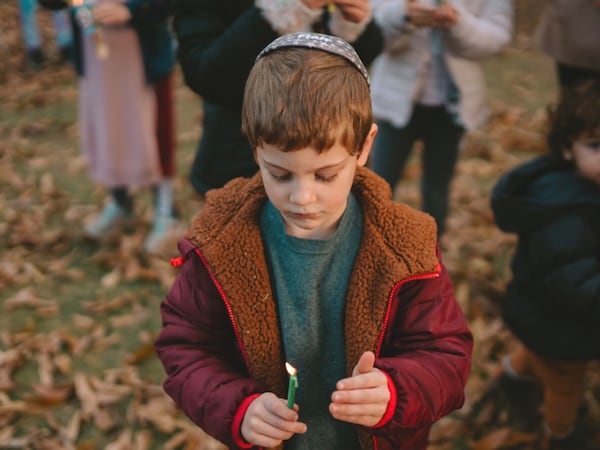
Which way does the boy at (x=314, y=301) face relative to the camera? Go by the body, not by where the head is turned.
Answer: toward the camera

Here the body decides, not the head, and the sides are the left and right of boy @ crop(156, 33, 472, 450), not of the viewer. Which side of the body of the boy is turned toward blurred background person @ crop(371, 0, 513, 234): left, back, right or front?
back

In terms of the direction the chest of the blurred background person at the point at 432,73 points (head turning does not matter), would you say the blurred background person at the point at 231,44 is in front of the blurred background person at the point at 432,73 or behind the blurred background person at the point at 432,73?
in front

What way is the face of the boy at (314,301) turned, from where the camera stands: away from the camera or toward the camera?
toward the camera

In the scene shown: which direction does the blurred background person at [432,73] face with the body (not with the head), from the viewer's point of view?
toward the camera

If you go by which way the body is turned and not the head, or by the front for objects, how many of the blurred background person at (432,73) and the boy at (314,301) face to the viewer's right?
0

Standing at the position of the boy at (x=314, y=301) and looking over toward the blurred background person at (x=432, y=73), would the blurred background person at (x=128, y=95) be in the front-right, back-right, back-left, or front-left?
front-left
